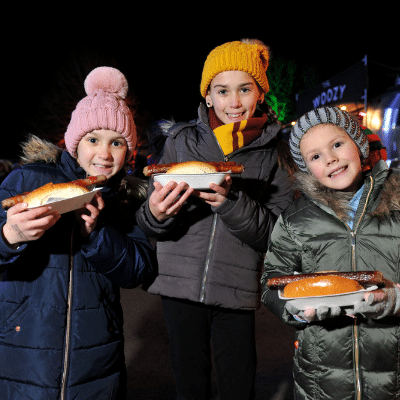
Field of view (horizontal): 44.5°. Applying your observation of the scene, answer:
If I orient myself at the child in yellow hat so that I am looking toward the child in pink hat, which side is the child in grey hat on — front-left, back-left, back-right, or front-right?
back-left

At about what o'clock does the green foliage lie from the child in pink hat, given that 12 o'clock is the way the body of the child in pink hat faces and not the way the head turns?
The green foliage is roughly at 7 o'clock from the child in pink hat.

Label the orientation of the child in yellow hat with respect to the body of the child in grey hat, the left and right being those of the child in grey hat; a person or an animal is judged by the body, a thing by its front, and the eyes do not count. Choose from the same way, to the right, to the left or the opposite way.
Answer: the same way

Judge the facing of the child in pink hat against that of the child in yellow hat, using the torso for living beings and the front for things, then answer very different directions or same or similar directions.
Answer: same or similar directions

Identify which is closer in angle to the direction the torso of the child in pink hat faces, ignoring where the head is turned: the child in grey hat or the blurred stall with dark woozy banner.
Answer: the child in grey hat

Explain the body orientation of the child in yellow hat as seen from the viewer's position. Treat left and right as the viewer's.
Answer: facing the viewer

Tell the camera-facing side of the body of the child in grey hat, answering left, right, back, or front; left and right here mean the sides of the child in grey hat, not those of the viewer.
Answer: front

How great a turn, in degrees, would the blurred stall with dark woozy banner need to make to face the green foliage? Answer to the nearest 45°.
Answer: approximately 135° to its right

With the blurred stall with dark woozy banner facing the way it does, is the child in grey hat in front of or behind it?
in front

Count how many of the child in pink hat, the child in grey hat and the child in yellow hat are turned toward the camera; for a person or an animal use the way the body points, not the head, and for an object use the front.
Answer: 3

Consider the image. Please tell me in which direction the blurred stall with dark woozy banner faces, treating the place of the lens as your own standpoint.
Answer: facing the viewer and to the left of the viewer

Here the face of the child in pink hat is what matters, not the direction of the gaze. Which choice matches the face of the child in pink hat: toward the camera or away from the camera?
toward the camera

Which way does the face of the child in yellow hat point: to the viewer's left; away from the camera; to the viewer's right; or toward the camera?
toward the camera

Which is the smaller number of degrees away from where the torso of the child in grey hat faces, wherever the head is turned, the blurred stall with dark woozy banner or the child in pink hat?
the child in pink hat

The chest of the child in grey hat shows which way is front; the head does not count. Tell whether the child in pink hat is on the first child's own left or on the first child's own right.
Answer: on the first child's own right
